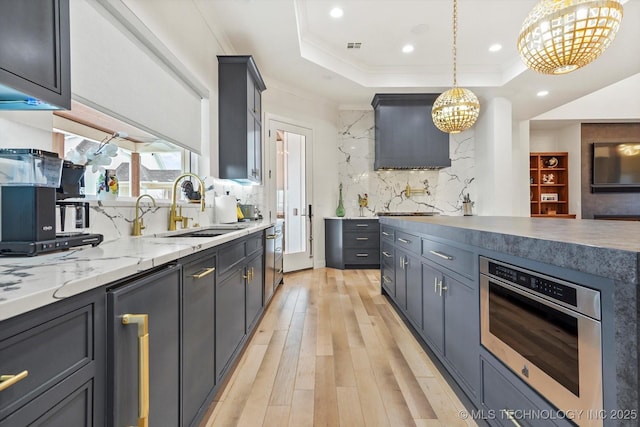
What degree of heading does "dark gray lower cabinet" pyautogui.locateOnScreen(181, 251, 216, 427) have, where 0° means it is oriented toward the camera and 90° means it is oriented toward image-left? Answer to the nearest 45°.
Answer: approximately 315°

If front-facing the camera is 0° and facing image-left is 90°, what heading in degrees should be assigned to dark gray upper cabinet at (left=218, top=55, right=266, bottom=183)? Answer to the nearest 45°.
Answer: approximately 270°

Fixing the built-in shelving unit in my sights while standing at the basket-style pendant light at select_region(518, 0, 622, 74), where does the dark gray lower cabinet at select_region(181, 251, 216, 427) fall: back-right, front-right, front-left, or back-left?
back-left

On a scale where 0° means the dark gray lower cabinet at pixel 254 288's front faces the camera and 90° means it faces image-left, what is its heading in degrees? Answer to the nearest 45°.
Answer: approximately 270°

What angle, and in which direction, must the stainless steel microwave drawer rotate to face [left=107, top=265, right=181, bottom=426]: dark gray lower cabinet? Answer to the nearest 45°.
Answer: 0° — it already faces it

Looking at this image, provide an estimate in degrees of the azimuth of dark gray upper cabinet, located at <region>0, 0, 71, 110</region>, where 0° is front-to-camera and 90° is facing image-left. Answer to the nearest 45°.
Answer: approximately 315°

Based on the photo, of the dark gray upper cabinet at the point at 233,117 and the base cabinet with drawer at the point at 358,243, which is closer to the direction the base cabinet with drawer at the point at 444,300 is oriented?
the dark gray upper cabinet

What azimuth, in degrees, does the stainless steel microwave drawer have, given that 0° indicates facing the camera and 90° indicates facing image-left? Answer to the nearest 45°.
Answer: approximately 45°

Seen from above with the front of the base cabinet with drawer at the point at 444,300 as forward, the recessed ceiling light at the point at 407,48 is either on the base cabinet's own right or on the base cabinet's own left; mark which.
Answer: on the base cabinet's own right

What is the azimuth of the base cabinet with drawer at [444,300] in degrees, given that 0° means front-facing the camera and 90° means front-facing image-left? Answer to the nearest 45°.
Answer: approximately 45°

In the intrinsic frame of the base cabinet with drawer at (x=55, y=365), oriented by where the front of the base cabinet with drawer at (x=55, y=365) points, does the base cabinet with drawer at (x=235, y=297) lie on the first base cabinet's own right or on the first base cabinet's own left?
on the first base cabinet's own left

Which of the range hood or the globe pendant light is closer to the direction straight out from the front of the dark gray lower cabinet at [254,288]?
the globe pendant light

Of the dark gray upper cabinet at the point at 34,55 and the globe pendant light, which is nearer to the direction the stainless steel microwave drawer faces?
the dark gray upper cabinet

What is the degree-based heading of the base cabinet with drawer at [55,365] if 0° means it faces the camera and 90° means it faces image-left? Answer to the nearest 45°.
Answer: approximately 315°

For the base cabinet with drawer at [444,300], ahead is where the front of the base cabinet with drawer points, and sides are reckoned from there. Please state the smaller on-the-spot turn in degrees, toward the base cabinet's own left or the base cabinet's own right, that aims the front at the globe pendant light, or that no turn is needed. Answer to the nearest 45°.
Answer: approximately 135° to the base cabinet's own right
